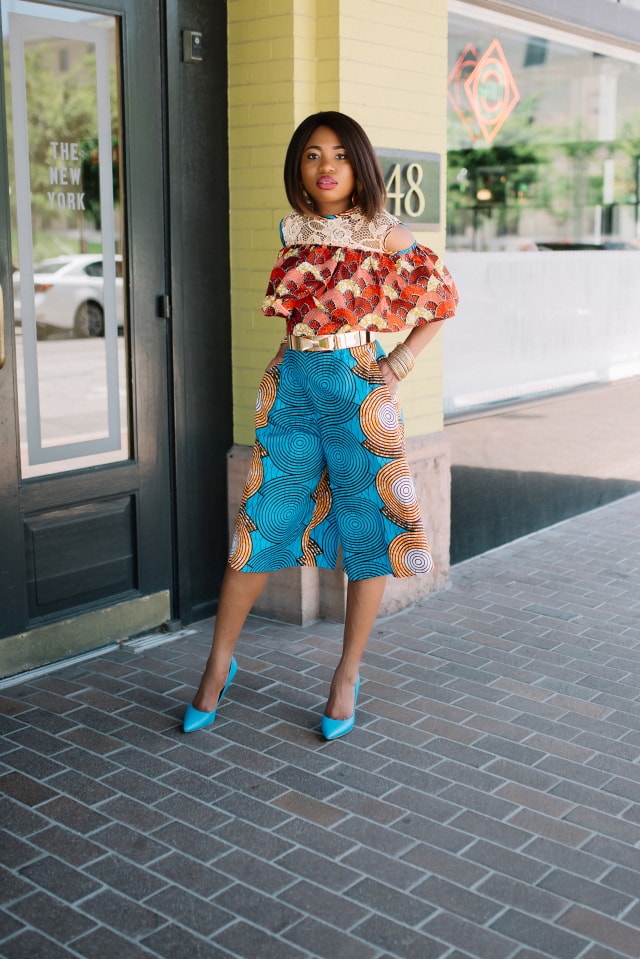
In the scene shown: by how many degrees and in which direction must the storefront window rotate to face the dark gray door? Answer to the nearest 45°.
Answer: approximately 90° to its right

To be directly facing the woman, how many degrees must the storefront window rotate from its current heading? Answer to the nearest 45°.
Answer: approximately 45° to its right

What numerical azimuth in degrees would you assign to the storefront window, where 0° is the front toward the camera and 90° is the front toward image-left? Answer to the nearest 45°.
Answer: approximately 315°
